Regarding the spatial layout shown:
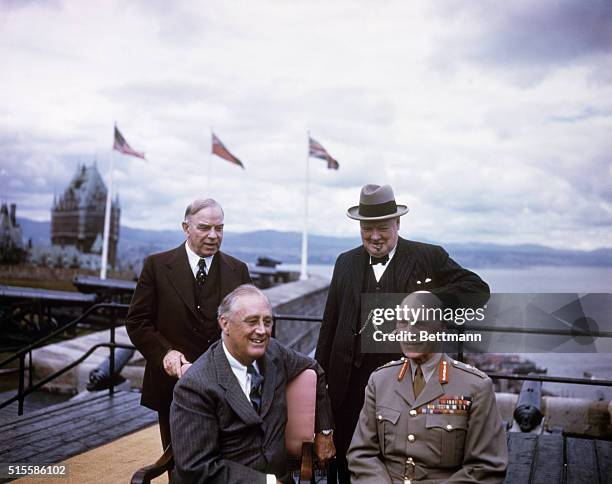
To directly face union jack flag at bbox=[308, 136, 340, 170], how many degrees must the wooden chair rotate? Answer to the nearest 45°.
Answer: approximately 135° to its right

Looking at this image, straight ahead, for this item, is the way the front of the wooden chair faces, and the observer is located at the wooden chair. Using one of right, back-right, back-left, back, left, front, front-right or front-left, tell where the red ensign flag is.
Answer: back-right

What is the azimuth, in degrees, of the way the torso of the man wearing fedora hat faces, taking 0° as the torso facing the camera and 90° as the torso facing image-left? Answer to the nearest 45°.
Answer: approximately 0°

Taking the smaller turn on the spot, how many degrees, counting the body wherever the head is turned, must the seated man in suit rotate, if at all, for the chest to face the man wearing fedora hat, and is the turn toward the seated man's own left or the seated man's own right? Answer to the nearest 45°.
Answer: approximately 90° to the seated man's own left

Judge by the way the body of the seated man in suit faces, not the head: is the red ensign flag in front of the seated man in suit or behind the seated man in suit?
behind

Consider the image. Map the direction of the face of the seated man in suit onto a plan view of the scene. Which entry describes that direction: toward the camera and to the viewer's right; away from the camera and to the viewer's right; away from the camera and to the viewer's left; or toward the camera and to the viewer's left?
toward the camera and to the viewer's right

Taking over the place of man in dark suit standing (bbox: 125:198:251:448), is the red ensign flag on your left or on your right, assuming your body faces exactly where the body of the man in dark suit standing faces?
on your left
